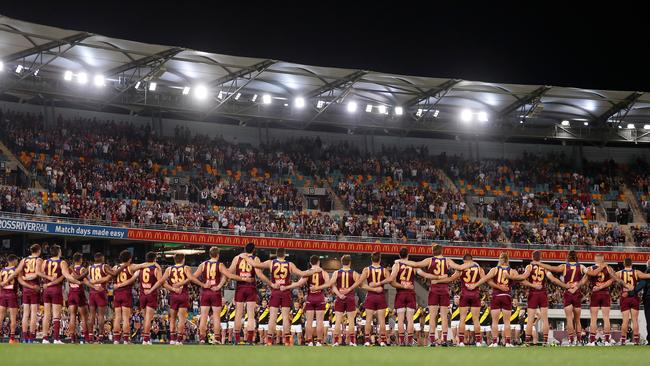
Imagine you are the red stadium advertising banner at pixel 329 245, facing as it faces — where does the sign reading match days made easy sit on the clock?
The sign reading match days made easy is roughly at 2 o'clock from the red stadium advertising banner.

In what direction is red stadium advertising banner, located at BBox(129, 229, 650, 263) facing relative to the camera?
toward the camera
